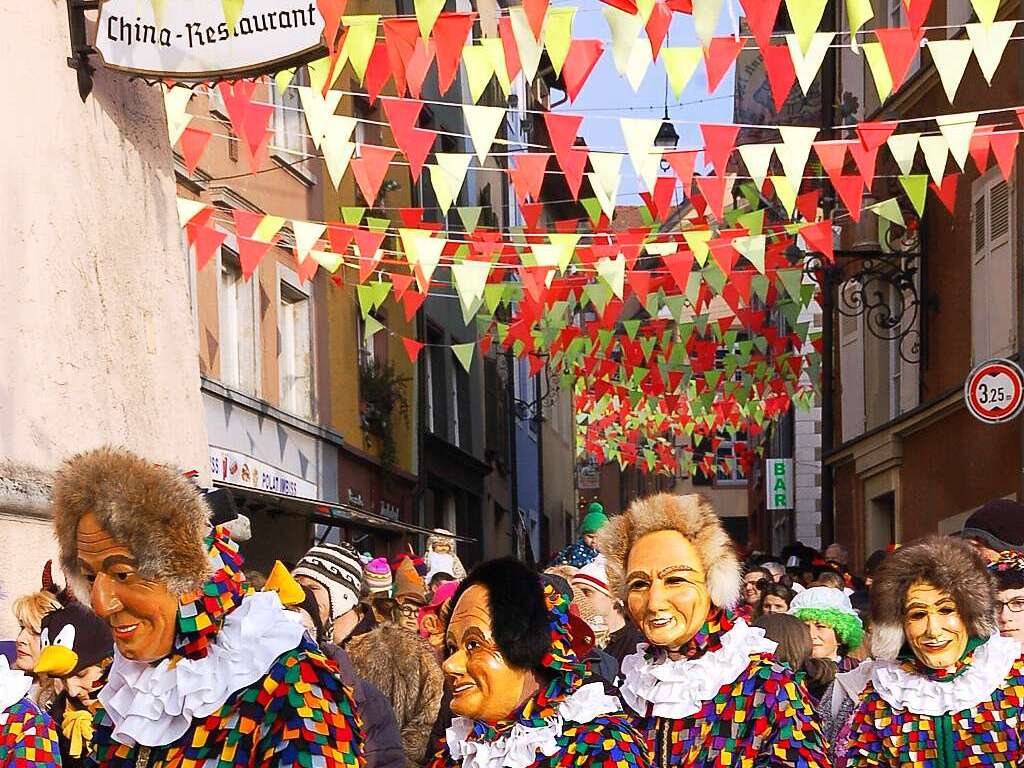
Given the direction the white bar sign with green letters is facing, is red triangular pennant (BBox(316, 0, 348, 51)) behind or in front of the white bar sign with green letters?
in front

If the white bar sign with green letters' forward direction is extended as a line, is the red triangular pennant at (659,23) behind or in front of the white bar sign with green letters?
in front

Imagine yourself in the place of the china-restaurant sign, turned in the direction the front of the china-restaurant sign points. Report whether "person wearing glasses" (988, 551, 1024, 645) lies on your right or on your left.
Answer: on your left

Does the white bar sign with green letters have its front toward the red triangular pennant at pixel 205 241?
yes

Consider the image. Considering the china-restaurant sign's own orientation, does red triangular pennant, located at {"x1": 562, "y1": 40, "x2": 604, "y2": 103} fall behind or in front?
behind

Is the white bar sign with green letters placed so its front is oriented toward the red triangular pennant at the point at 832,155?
yes

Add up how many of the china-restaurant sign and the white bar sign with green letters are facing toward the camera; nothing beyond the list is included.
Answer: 2

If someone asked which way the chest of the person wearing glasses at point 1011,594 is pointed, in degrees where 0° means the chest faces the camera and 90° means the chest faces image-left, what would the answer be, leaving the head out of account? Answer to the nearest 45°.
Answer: approximately 45°

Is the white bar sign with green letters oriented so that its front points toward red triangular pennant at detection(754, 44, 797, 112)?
yes

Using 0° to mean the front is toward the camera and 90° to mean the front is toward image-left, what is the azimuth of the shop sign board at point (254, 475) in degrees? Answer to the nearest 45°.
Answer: approximately 315°

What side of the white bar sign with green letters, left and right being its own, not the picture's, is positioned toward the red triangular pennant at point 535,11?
front

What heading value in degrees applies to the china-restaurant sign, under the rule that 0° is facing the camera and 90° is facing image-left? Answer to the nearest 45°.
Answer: approximately 0°
